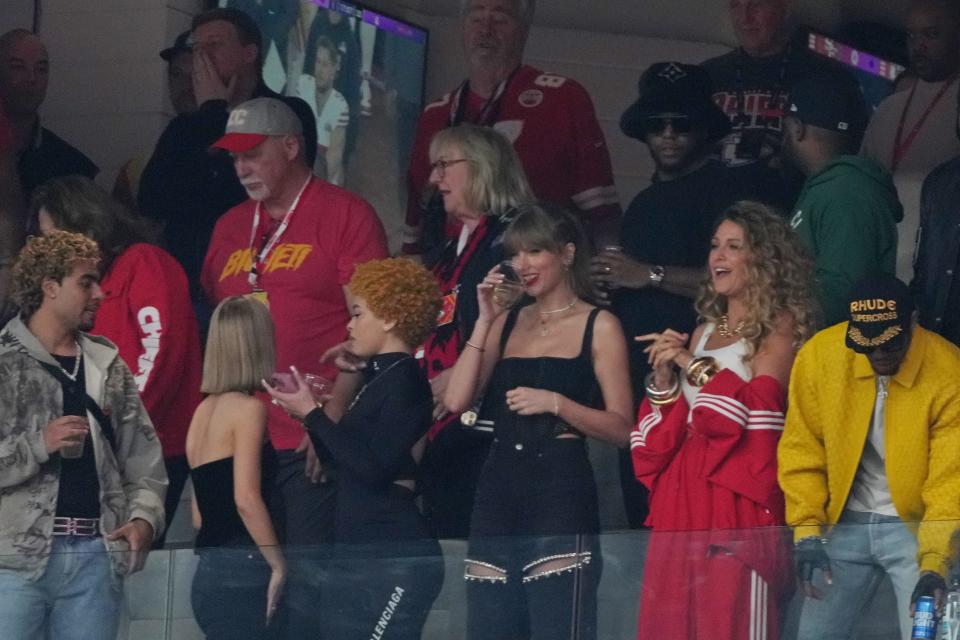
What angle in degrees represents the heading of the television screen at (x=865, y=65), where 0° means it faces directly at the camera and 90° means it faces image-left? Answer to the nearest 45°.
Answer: approximately 315°

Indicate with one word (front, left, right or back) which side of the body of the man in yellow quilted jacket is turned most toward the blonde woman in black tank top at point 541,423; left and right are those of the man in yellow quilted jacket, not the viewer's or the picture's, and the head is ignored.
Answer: right

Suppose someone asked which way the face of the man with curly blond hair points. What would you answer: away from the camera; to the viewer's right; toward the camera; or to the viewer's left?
to the viewer's right

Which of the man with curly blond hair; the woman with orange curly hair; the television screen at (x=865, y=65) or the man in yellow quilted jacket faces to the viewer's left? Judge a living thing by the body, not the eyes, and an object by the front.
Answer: the woman with orange curly hair

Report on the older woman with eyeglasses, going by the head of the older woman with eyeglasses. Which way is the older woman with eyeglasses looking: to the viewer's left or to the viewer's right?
to the viewer's left

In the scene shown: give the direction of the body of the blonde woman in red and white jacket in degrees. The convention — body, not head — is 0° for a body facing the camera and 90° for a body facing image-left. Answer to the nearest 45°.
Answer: approximately 45°

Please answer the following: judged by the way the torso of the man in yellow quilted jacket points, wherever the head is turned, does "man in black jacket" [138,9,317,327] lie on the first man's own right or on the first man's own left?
on the first man's own right

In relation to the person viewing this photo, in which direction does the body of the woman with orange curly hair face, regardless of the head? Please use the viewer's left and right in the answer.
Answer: facing to the left of the viewer

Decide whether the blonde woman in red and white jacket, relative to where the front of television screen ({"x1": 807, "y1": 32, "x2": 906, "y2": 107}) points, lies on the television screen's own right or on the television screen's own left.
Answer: on the television screen's own right

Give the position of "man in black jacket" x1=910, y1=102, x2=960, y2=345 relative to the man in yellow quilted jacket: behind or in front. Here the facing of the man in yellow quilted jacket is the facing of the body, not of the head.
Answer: behind

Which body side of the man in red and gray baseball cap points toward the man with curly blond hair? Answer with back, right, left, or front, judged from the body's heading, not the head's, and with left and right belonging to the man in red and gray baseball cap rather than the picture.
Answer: front

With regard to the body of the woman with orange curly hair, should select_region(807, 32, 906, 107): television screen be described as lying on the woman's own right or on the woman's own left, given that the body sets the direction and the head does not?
on the woman's own right

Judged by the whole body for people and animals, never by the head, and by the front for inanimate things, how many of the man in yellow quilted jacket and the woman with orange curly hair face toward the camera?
1

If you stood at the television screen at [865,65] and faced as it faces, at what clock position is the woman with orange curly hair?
The woman with orange curly hair is roughly at 2 o'clock from the television screen.
